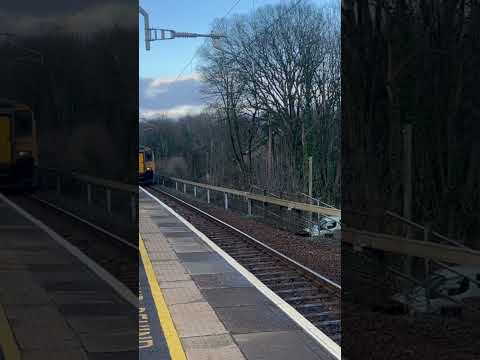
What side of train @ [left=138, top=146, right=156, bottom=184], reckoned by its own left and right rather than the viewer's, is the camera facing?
front
